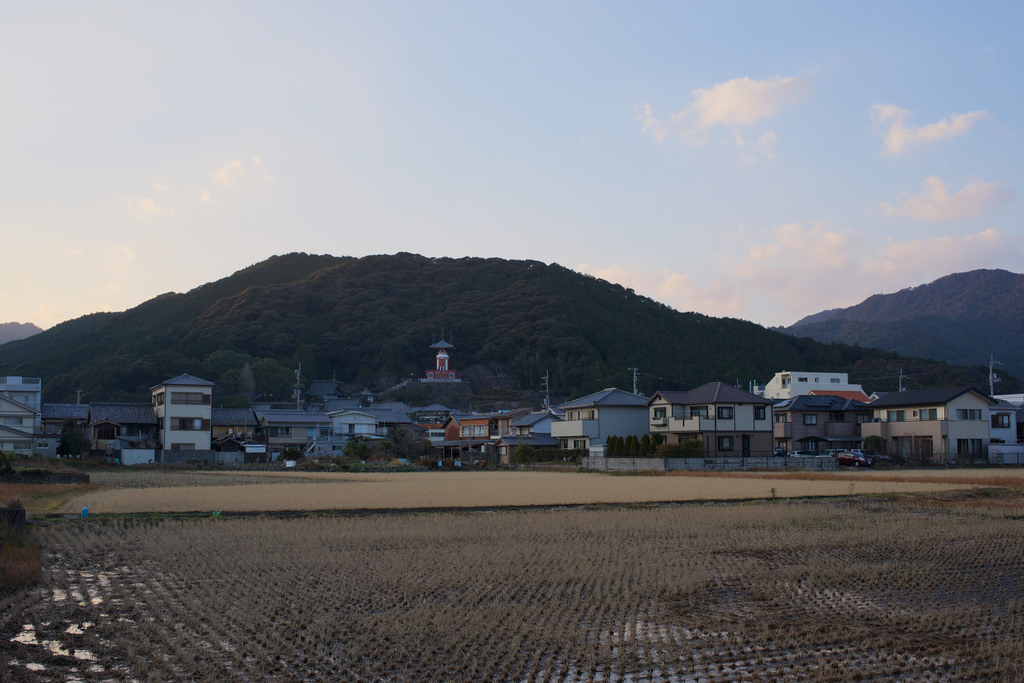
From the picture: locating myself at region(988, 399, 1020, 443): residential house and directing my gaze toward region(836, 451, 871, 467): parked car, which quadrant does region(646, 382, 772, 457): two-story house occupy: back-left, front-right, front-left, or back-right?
front-right

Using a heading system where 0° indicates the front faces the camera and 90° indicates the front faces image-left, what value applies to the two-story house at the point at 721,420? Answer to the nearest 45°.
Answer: approximately 45°

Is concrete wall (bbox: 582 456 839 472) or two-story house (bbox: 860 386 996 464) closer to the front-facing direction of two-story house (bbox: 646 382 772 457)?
the concrete wall

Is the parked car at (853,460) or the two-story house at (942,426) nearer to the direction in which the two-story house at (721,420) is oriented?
the parked car

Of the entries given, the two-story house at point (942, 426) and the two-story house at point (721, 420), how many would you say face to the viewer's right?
0

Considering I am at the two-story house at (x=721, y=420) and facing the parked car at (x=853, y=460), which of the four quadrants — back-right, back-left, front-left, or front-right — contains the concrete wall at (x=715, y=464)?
front-right

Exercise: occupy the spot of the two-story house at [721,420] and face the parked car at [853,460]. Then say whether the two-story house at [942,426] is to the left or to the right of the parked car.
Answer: left

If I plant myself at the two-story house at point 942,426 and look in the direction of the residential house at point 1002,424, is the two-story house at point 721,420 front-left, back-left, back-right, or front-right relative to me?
back-left

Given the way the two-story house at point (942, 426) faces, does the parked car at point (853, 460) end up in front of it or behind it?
in front

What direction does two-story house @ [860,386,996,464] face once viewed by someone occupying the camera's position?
facing the viewer and to the left of the viewer

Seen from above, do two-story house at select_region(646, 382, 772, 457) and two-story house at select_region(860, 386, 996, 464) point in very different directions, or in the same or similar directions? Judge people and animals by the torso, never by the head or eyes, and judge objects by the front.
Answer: same or similar directions

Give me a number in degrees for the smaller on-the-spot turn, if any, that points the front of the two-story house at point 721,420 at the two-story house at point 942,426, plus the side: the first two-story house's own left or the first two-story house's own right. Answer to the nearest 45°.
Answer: approximately 135° to the first two-story house's own left

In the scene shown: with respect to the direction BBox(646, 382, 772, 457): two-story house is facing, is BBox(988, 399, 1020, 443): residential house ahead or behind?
behind

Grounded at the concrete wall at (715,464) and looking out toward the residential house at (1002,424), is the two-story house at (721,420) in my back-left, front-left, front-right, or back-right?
front-left
